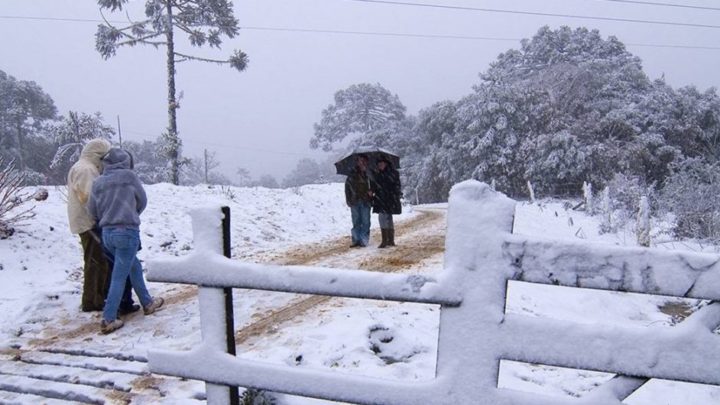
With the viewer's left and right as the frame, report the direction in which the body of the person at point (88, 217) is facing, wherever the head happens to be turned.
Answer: facing away from the viewer and to the right of the viewer

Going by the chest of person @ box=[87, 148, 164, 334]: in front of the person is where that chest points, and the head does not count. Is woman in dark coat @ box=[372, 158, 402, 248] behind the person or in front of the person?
in front

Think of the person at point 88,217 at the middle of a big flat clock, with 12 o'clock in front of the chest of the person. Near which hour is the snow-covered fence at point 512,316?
The snow-covered fence is roughly at 4 o'clock from the person.

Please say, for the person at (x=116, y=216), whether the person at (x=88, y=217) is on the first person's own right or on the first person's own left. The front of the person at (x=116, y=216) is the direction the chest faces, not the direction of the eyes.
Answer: on the first person's own left

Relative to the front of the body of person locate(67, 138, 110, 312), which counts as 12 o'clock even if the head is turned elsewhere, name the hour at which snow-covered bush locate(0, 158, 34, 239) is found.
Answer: The snow-covered bush is roughly at 10 o'clock from the person.

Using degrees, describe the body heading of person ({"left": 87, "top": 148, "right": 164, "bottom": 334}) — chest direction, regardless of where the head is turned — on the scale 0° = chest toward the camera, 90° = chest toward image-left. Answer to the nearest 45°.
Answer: approximately 225°

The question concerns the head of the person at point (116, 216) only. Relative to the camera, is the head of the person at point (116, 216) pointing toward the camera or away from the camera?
away from the camera

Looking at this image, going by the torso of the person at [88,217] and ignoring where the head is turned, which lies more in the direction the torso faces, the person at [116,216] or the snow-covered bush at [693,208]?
the snow-covered bush

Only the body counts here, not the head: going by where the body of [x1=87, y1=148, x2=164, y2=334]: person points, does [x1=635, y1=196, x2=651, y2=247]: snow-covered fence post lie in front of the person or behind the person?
in front

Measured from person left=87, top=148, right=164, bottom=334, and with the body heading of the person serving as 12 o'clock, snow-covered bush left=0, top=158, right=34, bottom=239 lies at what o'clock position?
The snow-covered bush is roughly at 10 o'clock from the person.
